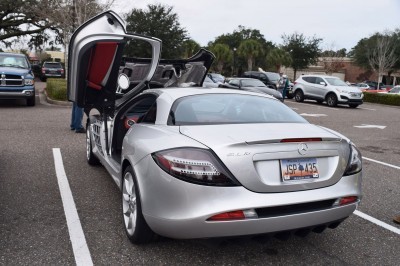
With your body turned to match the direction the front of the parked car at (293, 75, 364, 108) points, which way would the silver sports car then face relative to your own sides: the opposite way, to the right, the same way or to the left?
the opposite way

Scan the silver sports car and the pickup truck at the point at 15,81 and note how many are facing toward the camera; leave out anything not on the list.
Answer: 1

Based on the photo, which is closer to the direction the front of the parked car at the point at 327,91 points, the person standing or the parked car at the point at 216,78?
the person standing

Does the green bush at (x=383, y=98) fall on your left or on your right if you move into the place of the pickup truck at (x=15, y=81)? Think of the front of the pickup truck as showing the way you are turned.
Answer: on your left

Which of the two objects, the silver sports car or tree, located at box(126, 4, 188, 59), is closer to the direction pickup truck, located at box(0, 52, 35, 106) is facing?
the silver sports car

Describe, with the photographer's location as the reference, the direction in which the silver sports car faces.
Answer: facing away from the viewer and to the left of the viewer
